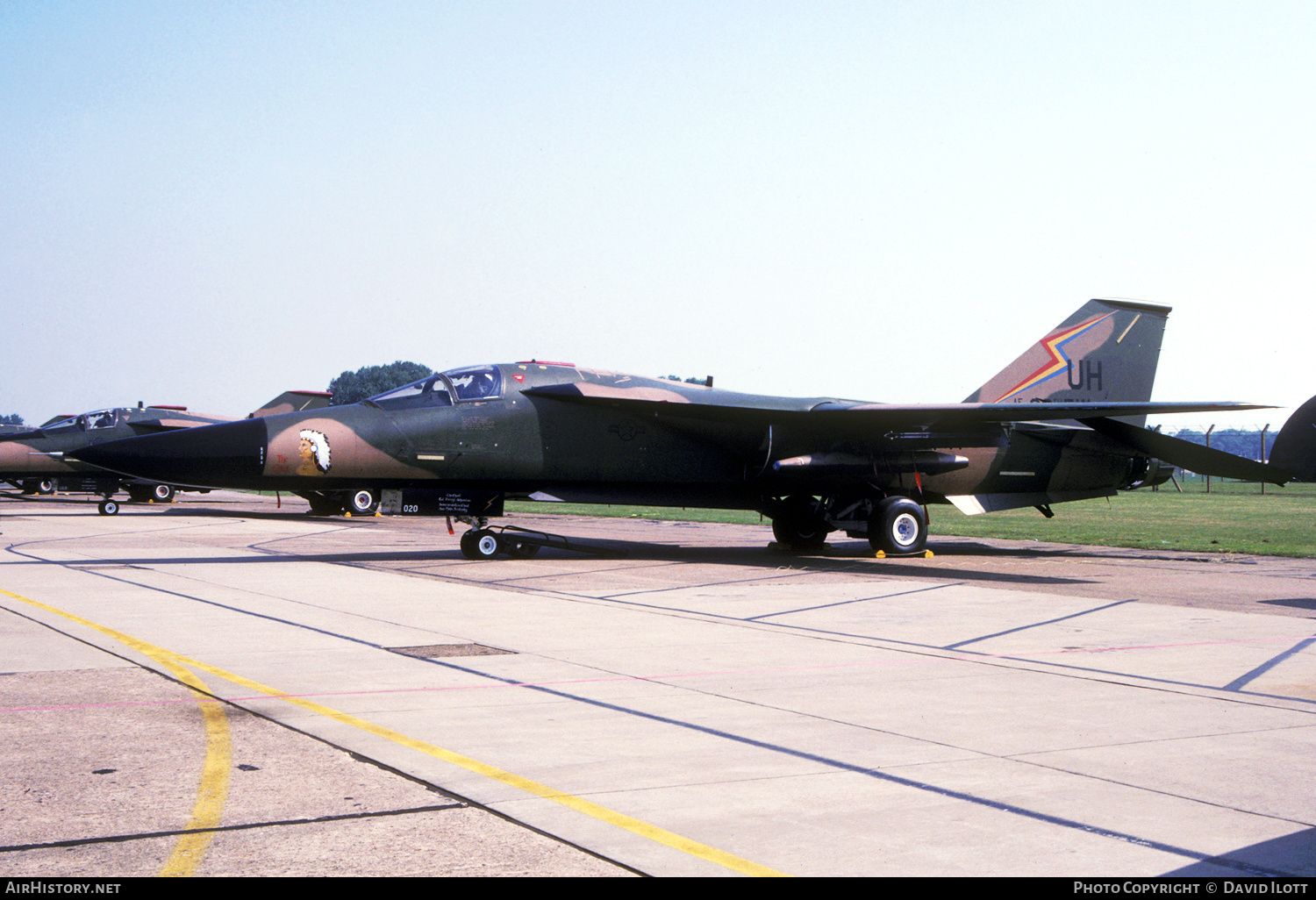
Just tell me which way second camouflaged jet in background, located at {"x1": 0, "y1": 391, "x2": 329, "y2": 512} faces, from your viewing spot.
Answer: facing the viewer and to the left of the viewer

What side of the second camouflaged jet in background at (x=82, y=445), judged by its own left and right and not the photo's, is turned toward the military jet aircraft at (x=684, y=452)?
left
